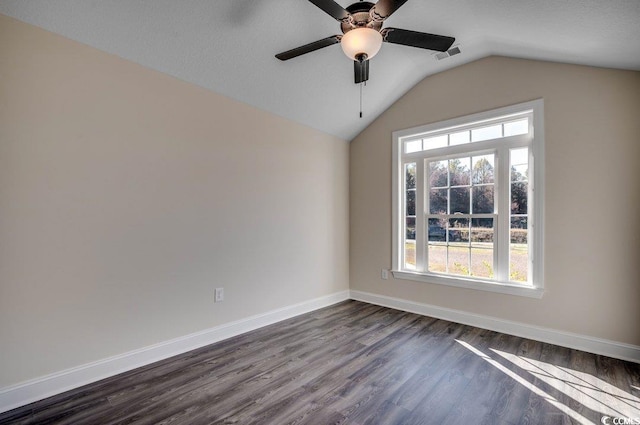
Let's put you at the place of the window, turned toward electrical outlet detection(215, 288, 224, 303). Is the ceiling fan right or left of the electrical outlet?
left

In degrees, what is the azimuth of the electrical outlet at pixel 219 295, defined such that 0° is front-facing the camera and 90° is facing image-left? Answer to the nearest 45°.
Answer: approximately 315°

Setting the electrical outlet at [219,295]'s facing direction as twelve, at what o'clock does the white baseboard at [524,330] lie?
The white baseboard is roughly at 11 o'clock from the electrical outlet.

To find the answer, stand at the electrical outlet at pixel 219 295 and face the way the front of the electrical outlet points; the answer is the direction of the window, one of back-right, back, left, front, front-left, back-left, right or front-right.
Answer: front-left
